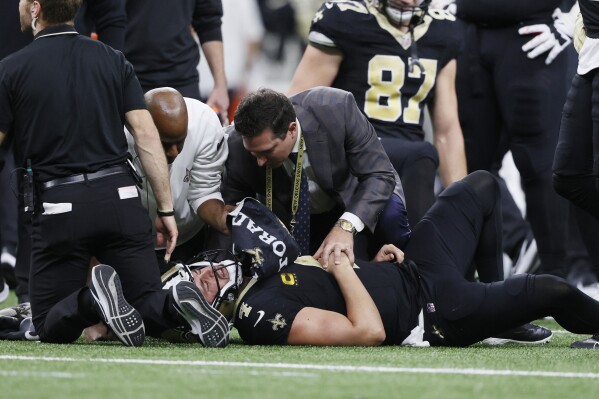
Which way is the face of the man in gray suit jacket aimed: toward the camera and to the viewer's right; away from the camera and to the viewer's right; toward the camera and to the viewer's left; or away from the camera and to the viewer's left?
toward the camera and to the viewer's left

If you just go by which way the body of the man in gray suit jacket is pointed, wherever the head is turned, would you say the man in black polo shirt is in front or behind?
in front

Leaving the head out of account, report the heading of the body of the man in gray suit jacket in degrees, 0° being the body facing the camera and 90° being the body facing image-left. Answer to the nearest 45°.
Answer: approximately 45°
